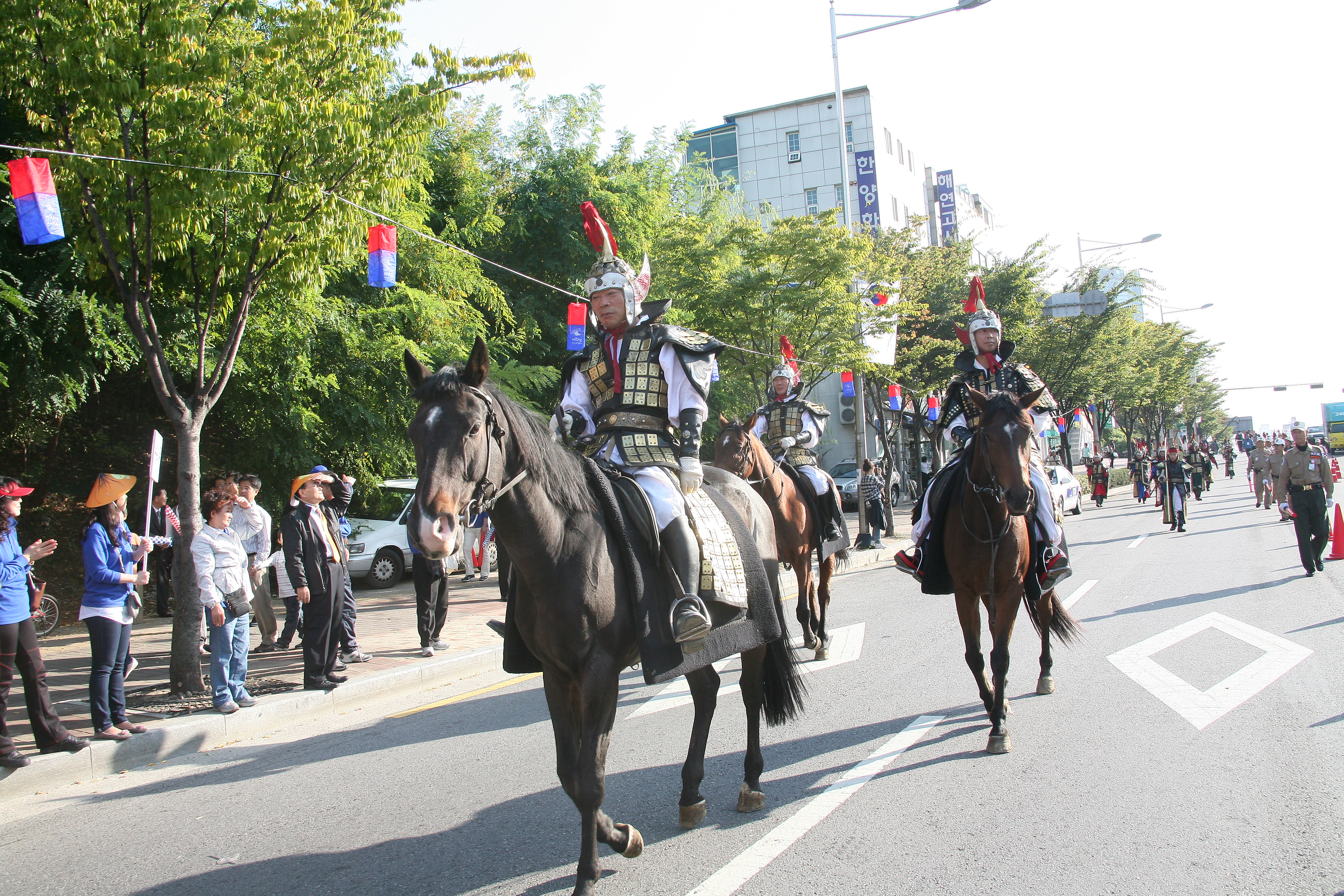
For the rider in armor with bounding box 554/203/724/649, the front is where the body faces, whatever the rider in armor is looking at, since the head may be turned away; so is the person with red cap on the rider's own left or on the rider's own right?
on the rider's own right

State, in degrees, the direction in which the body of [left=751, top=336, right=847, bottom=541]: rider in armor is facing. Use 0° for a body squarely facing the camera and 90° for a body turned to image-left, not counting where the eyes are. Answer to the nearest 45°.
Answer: approximately 45°

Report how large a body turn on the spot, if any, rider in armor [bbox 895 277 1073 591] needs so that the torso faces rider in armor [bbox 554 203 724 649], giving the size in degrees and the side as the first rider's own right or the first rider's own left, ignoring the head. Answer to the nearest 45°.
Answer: approximately 45° to the first rider's own right

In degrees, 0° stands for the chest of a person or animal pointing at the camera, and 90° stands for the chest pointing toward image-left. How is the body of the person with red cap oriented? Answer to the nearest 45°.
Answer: approximately 270°

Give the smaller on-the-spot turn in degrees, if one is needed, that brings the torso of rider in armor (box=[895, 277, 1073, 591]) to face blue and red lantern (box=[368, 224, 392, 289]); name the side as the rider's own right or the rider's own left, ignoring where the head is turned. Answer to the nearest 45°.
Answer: approximately 90° to the rider's own right

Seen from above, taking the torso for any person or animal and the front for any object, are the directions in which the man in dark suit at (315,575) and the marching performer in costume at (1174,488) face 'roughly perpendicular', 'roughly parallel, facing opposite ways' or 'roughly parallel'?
roughly perpendicular

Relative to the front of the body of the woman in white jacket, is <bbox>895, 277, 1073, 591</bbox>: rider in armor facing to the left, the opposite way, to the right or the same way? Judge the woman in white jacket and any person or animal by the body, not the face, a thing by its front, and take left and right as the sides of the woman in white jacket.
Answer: to the right

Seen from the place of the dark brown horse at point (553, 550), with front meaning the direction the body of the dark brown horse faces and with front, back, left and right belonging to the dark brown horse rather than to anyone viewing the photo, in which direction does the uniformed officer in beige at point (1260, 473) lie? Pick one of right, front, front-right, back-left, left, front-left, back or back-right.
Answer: back

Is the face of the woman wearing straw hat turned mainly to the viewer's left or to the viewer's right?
to the viewer's right

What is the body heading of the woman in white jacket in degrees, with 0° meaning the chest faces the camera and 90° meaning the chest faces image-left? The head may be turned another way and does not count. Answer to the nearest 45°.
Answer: approximately 315°

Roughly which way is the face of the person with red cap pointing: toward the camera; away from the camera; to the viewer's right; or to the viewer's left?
to the viewer's right

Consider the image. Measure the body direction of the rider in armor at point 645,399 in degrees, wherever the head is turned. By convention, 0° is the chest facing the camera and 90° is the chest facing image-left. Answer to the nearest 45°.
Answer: approximately 45°

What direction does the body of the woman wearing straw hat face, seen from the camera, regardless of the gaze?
to the viewer's right
